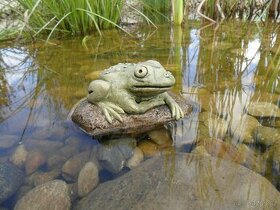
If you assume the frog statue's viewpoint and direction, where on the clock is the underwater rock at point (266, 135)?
The underwater rock is roughly at 11 o'clock from the frog statue.

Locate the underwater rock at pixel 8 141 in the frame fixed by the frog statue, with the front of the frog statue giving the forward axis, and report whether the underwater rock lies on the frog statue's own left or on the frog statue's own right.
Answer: on the frog statue's own right

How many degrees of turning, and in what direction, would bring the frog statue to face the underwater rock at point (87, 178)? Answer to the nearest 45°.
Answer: approximately 90° to its right

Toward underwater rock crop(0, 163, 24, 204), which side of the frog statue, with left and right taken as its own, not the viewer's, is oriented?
right

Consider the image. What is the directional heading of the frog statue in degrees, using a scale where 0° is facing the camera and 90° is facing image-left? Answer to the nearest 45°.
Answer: approximately 315°

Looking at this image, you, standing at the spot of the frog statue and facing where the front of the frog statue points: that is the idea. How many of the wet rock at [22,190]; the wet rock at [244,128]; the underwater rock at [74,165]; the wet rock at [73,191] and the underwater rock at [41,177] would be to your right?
4
